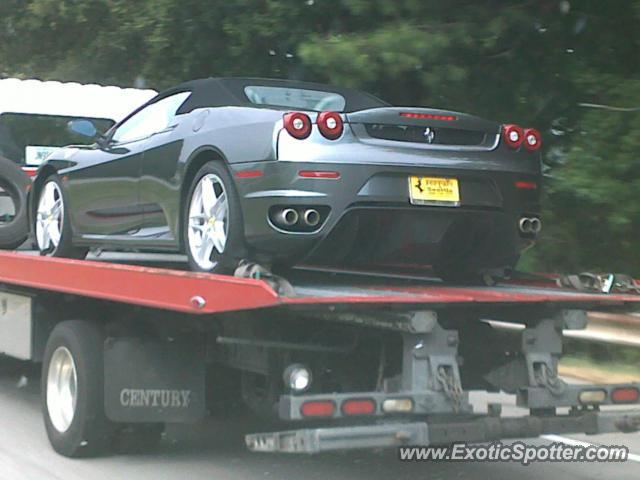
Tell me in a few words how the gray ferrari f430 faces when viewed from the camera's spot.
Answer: facing away from the viewer and to the left of the viewer

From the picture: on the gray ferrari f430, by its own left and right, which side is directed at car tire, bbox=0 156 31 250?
front

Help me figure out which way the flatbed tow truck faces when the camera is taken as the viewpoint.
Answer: facing away from the viewer and to the left of the viewer
